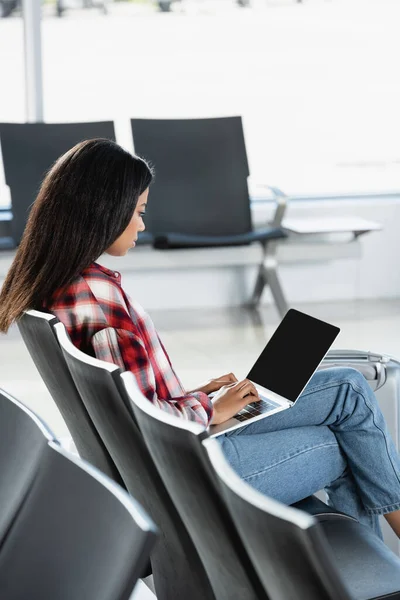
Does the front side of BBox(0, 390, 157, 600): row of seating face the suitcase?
no

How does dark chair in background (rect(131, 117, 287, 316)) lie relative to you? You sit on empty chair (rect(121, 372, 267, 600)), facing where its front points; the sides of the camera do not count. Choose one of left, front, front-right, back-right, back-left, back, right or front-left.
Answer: front-left

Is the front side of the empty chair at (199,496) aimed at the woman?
no

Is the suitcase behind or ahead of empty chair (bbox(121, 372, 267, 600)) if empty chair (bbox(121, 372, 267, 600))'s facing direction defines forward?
ahead

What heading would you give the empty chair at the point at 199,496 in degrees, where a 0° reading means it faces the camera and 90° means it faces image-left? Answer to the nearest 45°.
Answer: approximately 225°

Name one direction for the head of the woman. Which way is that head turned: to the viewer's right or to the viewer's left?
to the viewer's right

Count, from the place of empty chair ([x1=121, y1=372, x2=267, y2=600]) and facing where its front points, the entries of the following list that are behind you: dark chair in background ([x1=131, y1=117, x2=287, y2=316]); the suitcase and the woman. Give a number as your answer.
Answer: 0
